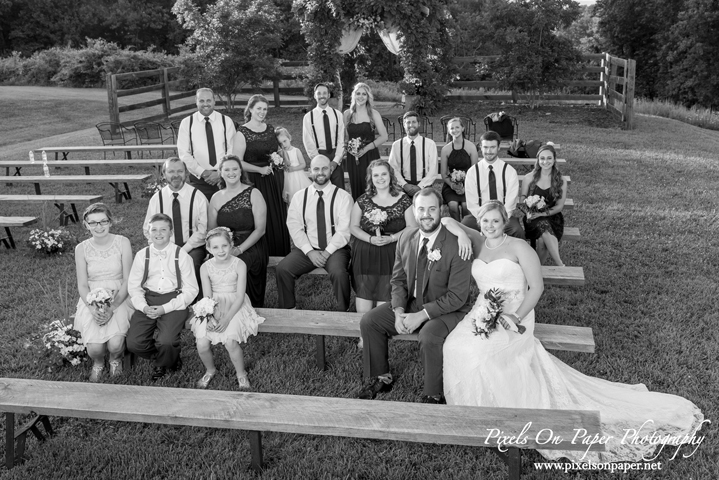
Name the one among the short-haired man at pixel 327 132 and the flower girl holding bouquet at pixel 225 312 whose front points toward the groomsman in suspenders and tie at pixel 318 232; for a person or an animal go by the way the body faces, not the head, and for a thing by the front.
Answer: the short-haired man

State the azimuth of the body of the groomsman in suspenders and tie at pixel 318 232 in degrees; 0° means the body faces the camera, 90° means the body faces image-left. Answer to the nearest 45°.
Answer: approximately 0°

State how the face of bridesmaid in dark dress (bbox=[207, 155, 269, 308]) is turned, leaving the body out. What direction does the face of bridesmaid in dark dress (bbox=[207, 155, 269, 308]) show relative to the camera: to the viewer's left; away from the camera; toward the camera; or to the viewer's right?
toward the camera

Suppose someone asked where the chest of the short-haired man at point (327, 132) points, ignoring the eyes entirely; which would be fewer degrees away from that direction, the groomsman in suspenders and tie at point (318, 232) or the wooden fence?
the groomsman in suspenders and tie

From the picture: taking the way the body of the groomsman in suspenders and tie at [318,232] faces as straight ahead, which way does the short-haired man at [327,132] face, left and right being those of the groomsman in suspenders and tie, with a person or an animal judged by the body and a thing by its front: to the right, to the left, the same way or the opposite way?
the same way

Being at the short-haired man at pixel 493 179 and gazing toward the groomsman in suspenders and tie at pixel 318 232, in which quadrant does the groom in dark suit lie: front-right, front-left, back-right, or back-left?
front-left

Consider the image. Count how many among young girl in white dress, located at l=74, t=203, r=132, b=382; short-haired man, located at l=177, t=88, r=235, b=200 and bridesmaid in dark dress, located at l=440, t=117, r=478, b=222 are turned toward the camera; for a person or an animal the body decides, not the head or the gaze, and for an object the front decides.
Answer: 3

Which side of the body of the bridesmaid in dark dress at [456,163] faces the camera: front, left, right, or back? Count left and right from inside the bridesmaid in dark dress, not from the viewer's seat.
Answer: front

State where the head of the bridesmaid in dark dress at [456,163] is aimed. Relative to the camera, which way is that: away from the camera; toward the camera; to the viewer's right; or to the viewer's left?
toward the camera

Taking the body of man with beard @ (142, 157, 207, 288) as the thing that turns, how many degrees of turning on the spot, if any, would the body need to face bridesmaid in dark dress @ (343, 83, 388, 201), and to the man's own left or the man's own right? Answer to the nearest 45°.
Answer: approximately 135° to the man's own left

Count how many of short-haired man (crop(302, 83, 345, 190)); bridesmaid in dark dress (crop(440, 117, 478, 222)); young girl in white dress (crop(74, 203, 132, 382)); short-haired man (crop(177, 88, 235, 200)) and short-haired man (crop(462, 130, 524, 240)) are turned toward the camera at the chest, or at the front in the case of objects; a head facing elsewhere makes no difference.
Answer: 5

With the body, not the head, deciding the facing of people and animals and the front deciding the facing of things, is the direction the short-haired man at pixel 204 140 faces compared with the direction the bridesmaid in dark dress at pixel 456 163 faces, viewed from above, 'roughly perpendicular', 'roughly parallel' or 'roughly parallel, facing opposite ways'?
roughly parallel

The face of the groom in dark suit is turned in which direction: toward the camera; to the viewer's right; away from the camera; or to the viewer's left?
toward the camera

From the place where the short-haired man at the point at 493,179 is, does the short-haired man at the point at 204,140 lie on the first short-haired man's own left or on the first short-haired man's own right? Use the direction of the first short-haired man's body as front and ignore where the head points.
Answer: on the first short-haired man's own right

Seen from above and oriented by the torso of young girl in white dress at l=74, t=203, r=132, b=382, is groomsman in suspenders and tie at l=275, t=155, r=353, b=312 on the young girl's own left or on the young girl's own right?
on the young girl's own left

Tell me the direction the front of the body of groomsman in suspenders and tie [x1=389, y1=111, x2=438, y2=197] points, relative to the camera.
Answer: toward the camera

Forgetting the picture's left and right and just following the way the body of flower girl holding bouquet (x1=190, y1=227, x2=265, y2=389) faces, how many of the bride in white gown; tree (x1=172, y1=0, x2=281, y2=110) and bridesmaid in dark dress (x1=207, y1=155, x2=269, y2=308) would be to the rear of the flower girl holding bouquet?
2

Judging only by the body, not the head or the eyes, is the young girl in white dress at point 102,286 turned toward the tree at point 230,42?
no
